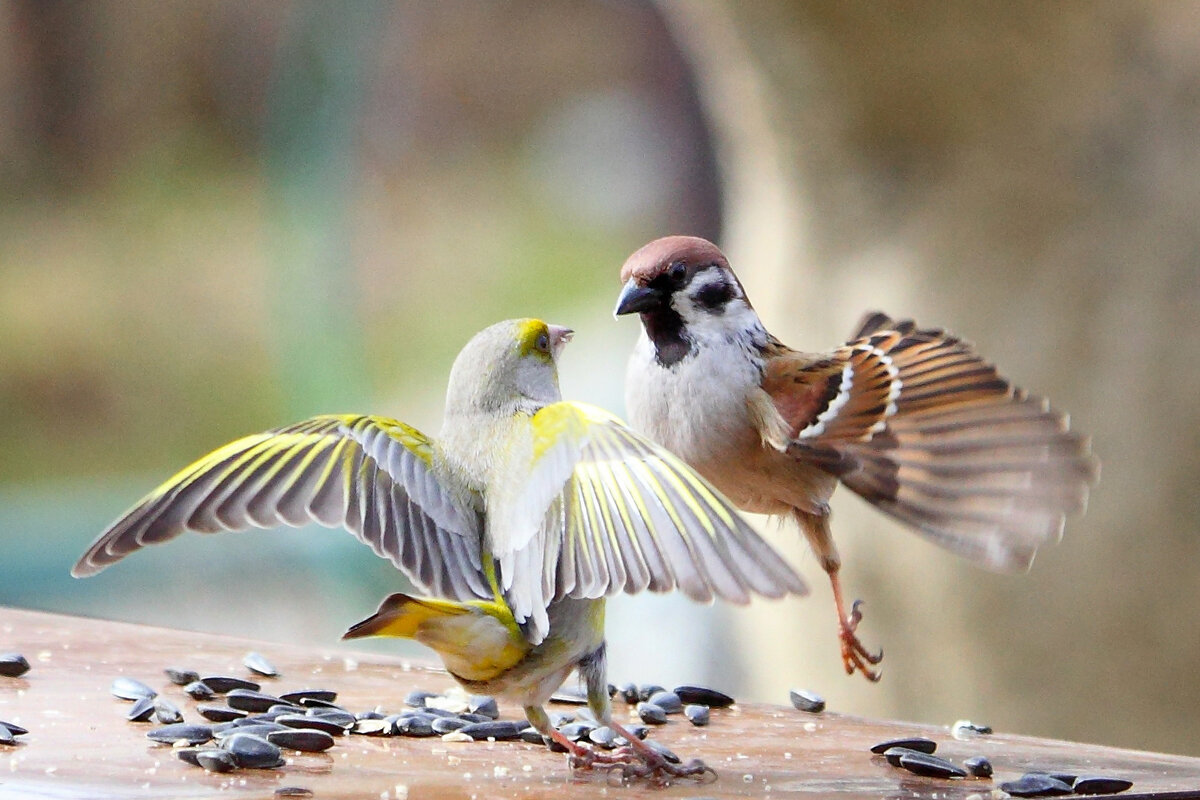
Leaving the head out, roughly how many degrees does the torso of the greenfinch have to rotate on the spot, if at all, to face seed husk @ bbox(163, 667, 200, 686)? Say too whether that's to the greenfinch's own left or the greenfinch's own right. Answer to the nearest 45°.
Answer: approximately 90° to the greenfinch's own left

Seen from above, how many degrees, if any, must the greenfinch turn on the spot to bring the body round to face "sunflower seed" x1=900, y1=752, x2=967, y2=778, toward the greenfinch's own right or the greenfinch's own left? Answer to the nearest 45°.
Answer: approximately 45° to the greenfinch's own right

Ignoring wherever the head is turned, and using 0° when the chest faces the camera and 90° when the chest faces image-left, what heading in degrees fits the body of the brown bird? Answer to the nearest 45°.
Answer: approximately 45°

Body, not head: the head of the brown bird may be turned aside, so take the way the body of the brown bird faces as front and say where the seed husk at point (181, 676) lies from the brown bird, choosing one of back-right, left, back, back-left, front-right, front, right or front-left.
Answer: front-right

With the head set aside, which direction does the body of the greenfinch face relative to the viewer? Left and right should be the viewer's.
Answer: facing away from the viewer and to the right of the viewer

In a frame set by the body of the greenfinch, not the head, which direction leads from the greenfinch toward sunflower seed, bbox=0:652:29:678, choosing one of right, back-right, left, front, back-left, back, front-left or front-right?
left

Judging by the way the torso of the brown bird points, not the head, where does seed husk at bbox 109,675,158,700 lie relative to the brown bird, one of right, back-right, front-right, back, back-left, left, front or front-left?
front-right

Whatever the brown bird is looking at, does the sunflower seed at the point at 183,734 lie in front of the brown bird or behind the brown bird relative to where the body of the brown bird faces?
in front
